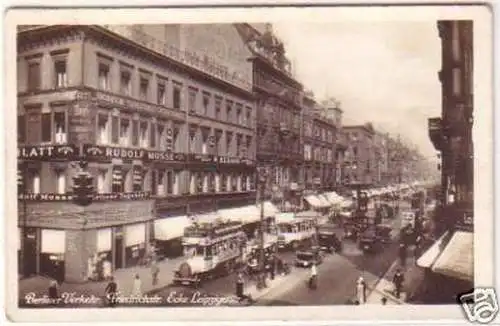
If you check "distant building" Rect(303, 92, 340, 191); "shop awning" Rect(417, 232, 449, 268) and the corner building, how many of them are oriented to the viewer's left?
1

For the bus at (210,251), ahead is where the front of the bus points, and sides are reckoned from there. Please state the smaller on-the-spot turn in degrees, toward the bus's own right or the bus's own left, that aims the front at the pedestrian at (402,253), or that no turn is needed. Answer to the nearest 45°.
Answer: approximately 135° to the bus's own left

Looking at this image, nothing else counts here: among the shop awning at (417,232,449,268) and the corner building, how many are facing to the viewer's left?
1

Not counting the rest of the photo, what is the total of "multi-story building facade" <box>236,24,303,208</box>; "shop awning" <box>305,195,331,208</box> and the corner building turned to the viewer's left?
0

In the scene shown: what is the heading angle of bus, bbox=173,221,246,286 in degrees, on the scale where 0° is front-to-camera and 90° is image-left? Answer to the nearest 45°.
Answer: approximately 45°

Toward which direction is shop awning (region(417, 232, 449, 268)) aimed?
to the viewer's left

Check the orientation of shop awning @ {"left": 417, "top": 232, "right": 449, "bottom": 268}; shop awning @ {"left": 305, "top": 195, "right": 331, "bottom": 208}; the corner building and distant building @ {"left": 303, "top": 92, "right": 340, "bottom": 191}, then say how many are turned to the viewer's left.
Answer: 1

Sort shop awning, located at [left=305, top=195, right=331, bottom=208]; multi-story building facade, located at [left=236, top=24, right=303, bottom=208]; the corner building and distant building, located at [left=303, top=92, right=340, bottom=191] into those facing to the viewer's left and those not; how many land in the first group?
0

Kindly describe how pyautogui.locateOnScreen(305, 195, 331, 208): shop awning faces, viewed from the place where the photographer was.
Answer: facing the viewer and to the right of the viewer

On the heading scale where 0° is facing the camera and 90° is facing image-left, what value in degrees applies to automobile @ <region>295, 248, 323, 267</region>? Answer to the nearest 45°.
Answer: approximately 45°

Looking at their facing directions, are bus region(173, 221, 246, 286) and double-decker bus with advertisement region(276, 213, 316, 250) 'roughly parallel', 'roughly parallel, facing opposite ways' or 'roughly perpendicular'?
roughly parallel

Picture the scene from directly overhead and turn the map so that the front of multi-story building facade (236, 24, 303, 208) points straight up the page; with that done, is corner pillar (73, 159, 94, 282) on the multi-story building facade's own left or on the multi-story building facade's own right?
on the multi-story building facade's own right
